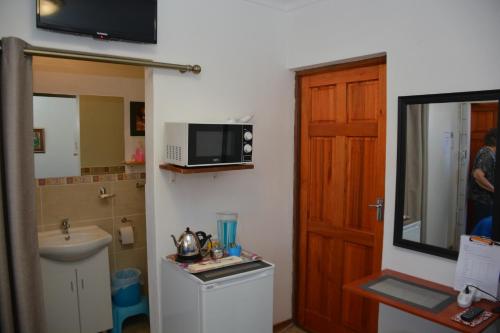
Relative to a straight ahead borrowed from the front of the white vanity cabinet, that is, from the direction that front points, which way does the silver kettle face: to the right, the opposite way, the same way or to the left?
to the right

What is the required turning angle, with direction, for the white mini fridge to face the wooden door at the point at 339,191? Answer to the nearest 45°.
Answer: approximately 90° to its left

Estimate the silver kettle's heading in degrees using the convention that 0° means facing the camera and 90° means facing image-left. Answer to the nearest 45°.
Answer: approximately 90°

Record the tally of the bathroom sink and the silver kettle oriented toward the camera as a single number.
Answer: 1

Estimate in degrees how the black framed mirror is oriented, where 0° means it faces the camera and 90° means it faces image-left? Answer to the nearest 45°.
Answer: approximately 45°

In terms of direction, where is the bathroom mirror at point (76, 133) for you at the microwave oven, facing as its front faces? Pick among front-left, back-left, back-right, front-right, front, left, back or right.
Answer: back

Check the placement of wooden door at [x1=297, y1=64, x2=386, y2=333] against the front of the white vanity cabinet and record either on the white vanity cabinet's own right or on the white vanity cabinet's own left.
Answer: on the white vanity cabinet's own left

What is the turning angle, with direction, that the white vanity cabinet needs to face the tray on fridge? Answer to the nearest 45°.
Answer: approximately 45° to its left

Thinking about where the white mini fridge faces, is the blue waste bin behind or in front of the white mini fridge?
behind
